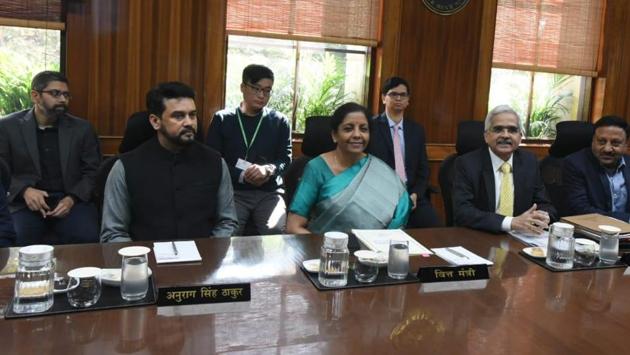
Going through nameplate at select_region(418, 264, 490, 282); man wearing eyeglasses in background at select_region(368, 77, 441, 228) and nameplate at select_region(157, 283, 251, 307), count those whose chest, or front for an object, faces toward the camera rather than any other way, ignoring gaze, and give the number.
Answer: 3

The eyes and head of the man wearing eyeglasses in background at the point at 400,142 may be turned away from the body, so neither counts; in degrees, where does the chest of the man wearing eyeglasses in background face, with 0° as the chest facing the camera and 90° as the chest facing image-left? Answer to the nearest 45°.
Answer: approximately 0°

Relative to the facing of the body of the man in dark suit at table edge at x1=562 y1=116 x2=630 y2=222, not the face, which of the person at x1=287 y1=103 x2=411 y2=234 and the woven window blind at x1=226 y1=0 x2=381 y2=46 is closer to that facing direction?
the person

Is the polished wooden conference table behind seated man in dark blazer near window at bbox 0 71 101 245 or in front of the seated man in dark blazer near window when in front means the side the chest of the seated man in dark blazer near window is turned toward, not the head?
in front

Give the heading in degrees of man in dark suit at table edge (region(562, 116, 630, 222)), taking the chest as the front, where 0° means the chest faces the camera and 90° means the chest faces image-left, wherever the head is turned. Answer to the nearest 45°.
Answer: approximately 315°

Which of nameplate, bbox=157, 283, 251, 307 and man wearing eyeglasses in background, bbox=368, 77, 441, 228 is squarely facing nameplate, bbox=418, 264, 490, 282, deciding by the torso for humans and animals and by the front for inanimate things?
the man wearing eyeglasses in background

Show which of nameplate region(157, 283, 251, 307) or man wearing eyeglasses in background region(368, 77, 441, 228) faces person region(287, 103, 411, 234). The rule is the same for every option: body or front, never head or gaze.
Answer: the man wearing eyeglasses in background

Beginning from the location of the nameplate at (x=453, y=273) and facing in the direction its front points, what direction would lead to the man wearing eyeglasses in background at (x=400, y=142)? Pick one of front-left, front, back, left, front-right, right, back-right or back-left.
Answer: back

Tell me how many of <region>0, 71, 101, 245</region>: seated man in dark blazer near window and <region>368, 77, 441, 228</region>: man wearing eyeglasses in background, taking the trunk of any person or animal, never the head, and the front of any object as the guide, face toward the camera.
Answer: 2

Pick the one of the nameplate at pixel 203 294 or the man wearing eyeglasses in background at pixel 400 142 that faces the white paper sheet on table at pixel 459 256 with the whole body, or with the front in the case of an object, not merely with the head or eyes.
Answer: the man wearing eyeglasses in background

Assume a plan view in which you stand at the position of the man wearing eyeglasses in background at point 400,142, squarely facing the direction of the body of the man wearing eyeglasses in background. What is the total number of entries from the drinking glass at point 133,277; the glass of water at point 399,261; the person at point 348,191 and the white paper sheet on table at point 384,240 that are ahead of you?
4

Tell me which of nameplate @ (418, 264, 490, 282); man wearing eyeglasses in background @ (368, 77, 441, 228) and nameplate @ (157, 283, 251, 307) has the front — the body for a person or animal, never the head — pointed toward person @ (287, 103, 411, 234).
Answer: the man wearing eyeglasses in background

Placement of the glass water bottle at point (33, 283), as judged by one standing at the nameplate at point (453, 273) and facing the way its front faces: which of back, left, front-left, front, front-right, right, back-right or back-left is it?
front-right

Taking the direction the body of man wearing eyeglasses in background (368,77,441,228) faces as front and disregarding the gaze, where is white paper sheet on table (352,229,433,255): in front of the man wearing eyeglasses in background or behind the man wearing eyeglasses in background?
in front

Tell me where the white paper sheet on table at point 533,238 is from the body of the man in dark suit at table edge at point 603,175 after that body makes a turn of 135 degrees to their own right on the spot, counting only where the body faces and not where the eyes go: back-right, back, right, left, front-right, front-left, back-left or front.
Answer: left

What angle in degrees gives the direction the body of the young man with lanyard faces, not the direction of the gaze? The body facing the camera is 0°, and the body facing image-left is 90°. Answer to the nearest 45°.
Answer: approximately 0°

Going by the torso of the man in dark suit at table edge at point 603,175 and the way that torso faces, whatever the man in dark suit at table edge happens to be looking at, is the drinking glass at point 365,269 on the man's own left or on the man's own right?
on the man's own right

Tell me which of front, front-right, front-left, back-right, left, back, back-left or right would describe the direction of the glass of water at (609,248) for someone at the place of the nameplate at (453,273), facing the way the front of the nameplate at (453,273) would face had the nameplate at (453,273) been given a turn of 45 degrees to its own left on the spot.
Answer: left

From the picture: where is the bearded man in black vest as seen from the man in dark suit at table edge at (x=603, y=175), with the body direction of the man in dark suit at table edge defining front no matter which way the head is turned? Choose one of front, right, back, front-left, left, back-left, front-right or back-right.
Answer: right
